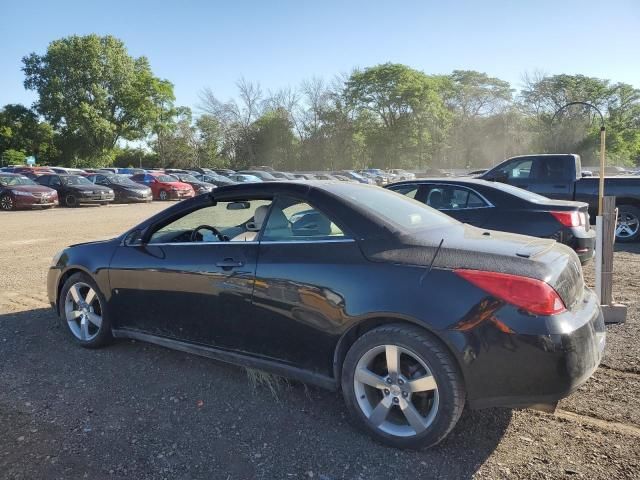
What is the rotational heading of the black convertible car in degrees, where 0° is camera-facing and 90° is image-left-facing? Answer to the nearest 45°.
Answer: approximately 135°

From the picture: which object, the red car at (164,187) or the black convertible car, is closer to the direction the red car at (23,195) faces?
the black convertible car

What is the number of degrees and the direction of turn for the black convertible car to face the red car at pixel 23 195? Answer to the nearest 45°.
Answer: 0° — it already faces it

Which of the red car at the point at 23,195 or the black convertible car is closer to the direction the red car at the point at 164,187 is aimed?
the black convertible car

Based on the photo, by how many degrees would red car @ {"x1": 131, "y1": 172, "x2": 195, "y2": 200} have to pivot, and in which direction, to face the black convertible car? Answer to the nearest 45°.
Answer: approximately 45° to its right

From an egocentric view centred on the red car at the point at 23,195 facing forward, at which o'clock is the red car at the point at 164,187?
the red car at the point at 164,187 is roughly at 9 o'clock from the red car at the point at 23,195.

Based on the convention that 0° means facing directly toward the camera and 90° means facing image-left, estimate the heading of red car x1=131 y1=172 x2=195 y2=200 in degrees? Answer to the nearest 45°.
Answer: approximately 315°
